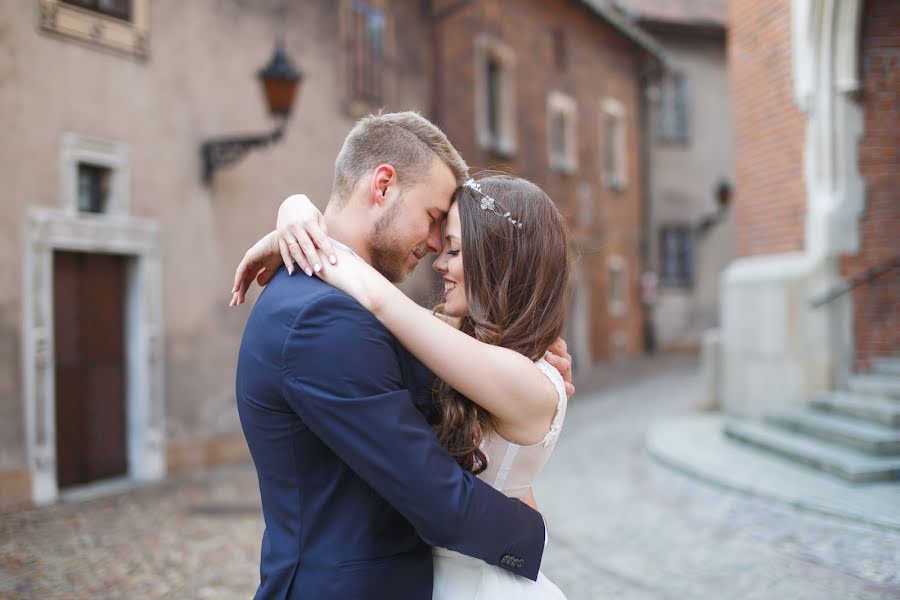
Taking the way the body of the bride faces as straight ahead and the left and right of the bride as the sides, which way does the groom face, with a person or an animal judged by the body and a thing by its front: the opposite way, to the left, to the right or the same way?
the opposite way

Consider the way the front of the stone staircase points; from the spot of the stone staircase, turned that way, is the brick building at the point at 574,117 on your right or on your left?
on your right

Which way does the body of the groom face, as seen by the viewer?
to the viewer's right

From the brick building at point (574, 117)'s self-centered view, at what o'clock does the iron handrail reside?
The iron handrail is roughly at 1 o'clock from the brick building.

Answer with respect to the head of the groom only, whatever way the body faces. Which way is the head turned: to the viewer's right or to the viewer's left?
to the viewer's right

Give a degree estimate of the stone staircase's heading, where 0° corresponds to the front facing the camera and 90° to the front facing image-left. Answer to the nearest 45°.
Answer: approximately 45°

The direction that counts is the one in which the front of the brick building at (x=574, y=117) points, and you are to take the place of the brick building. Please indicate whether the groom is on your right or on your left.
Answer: on your right

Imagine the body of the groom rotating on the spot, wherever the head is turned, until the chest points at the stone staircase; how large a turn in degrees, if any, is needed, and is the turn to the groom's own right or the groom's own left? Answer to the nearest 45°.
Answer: approximately 45° to the groom's own left

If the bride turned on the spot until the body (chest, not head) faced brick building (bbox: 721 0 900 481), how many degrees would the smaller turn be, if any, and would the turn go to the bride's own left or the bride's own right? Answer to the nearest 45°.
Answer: approximately 135° to the bride's own right

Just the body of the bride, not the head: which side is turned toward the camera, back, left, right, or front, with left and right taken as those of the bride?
left
